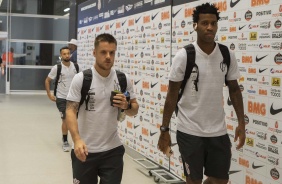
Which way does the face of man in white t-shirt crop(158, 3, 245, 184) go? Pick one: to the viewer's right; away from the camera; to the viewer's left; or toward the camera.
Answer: toward the camera

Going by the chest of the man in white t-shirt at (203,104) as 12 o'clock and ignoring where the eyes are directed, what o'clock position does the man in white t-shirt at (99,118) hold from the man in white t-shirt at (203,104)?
the man in white t-shirt at (99,118) is roughly at 2 o'clock from the man in white t-shirt at (203,104).

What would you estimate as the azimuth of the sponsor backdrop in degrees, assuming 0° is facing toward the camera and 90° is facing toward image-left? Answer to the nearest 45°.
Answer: approximately 45°

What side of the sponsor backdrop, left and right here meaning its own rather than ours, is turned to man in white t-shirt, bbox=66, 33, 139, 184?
front

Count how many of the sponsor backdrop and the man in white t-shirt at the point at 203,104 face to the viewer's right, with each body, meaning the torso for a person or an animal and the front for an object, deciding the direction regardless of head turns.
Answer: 0

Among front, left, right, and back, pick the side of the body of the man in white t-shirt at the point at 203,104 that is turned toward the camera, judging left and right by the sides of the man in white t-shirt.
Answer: front
